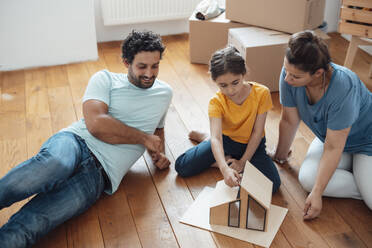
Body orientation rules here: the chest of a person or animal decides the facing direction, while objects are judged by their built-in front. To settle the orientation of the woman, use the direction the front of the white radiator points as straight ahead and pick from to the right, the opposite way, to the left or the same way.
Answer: to the right

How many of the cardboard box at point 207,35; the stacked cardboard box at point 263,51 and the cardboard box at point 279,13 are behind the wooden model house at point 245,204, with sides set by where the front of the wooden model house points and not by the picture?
3

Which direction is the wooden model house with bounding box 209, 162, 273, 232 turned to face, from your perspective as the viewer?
facing the viewer

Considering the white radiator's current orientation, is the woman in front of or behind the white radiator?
in front

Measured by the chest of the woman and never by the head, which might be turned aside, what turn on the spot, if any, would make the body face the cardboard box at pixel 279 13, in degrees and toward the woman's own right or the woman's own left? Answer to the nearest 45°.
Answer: approximately 135° to the woman's own right

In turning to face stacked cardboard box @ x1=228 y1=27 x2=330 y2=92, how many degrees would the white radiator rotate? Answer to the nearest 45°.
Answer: approximately 45° to its left

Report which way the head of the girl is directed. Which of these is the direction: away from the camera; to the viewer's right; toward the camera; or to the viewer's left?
toward the camera

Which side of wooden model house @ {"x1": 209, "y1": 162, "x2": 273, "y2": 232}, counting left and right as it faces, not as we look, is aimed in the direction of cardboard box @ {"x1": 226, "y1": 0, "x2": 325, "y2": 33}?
back

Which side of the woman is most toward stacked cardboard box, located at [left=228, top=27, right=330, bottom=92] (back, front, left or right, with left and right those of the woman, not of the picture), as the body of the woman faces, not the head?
right

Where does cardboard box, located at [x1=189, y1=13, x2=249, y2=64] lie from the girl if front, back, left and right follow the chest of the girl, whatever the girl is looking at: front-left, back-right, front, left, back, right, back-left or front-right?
back

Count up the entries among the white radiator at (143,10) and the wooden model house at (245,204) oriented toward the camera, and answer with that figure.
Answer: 2

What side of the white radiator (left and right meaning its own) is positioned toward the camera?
front
